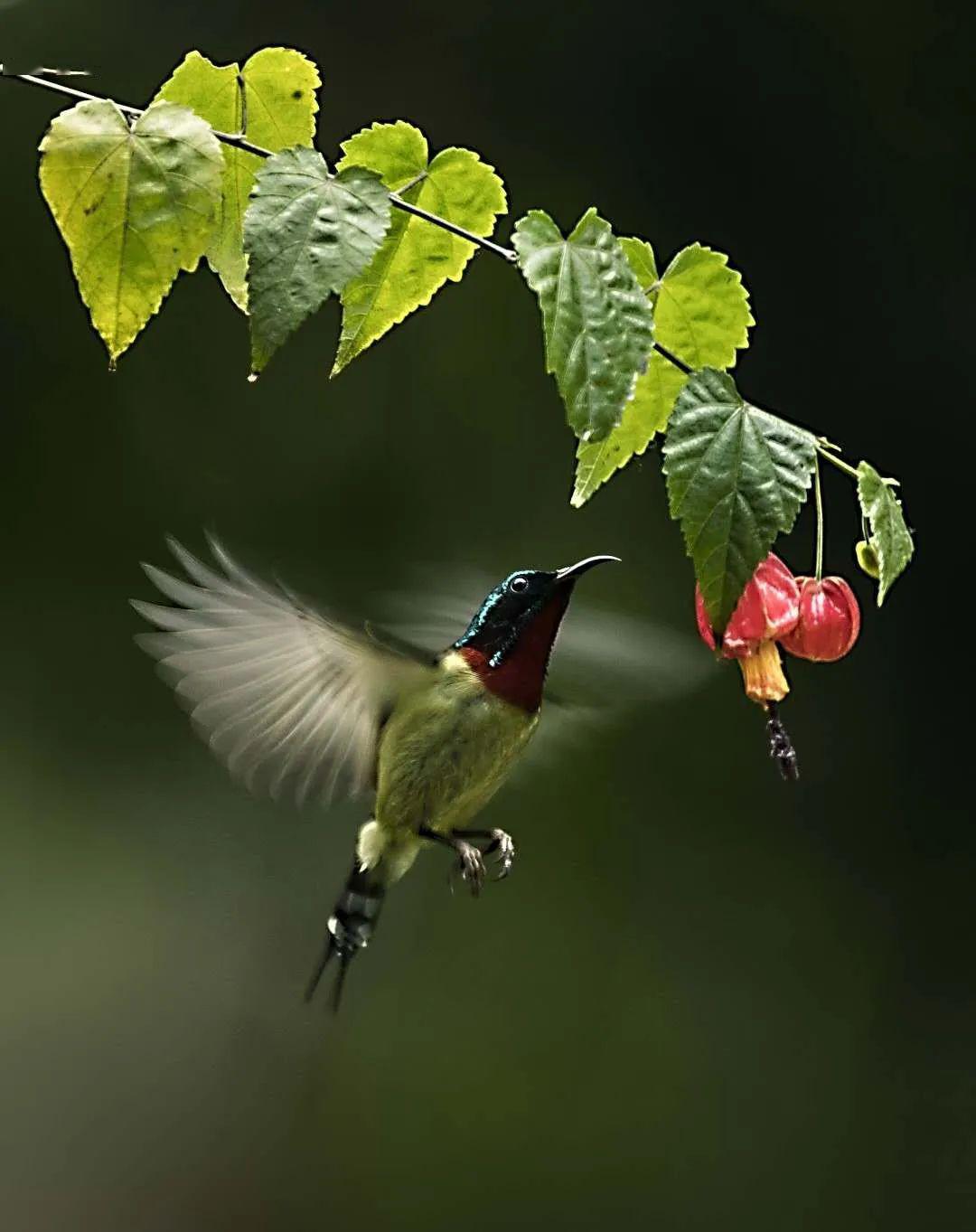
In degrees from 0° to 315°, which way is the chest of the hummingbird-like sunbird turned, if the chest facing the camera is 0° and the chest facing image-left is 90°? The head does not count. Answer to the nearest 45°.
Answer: approximately 270°
